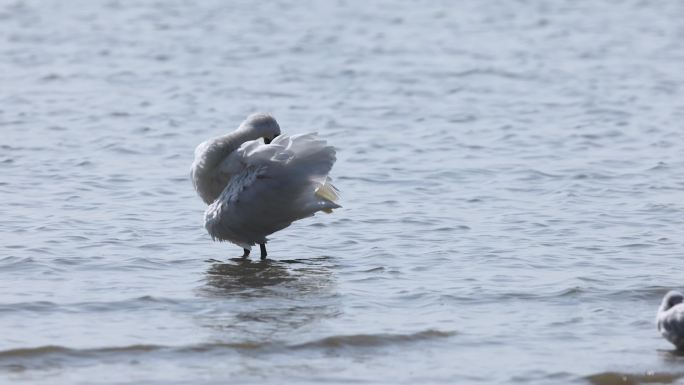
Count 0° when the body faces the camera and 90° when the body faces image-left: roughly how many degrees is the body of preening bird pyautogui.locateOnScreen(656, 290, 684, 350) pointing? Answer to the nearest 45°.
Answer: approximately 90°

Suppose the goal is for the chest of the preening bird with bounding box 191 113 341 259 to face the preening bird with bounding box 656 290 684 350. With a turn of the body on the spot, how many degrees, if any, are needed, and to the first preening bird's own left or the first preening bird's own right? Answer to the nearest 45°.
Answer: approximately 135° to the first preening bird's own left

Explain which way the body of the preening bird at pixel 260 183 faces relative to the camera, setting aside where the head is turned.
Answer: to the viewer's left

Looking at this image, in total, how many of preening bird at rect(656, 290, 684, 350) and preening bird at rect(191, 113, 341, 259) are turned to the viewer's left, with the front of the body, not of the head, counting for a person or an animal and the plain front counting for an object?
2

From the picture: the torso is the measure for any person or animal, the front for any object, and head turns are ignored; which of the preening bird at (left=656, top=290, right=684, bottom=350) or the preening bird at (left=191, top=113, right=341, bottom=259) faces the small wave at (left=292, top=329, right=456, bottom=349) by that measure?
the preening bird at (left=656, top=290, right=684, bottom=350)

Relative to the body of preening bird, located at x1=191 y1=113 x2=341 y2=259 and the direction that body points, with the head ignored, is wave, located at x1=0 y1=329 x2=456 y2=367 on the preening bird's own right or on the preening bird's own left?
on the preening bird's own left
